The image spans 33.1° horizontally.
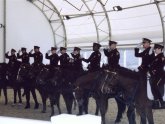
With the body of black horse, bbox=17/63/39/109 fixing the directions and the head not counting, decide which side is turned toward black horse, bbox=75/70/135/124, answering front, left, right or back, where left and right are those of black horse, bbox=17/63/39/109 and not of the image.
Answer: left

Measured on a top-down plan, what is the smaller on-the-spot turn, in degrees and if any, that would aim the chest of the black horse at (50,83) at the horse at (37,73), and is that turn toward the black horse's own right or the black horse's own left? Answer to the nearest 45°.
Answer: approximately 90° to the black horse's own right

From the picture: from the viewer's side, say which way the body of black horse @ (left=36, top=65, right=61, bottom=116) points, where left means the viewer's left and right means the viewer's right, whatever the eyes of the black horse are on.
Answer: facing the viewer and to the left of the viewer

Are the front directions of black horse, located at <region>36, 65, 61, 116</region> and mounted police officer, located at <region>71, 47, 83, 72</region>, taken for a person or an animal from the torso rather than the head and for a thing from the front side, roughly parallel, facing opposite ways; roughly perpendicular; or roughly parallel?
roughly parallel

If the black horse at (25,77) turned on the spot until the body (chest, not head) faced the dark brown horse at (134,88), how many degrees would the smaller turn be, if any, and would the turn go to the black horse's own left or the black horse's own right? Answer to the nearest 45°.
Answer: approximately 90° to the black horse's own left

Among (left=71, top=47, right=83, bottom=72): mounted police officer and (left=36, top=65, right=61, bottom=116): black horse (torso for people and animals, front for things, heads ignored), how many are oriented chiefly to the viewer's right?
0

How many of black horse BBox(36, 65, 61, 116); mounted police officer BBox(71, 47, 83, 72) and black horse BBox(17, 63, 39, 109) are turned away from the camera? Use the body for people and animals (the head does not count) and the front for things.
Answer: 0
